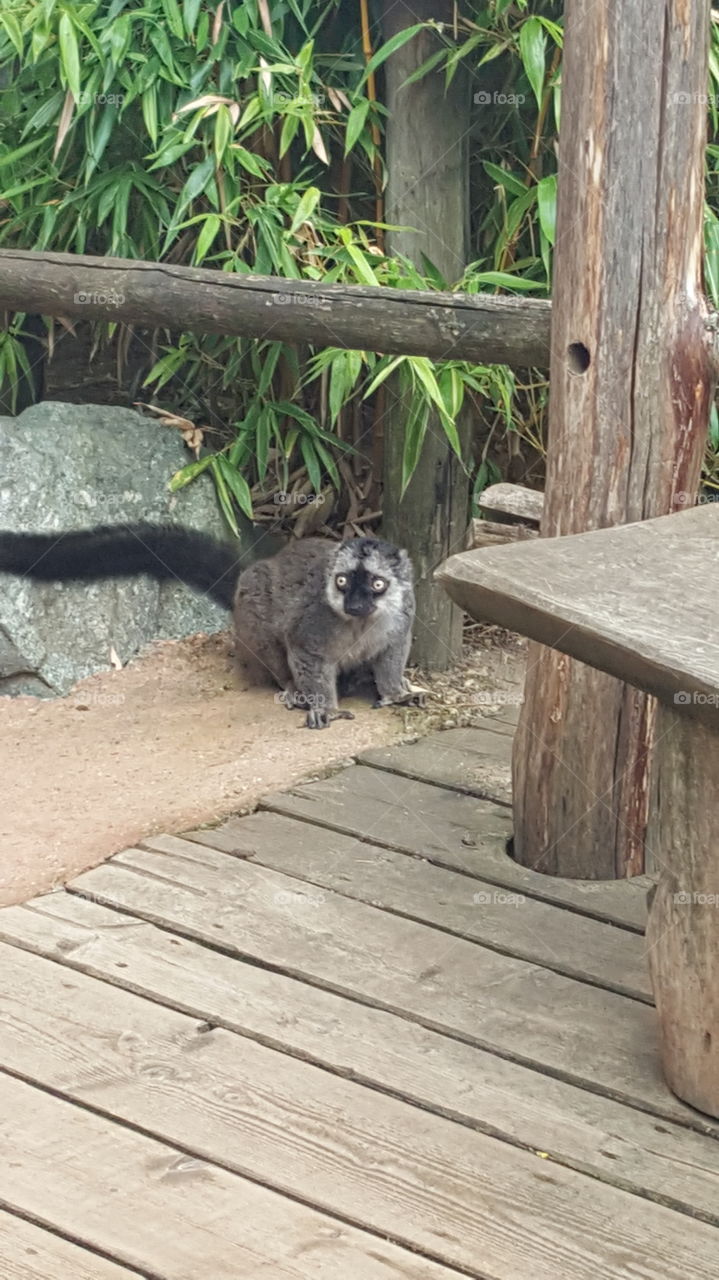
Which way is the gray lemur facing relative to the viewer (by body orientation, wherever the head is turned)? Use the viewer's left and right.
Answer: facing the viewer and to the right of the viewer

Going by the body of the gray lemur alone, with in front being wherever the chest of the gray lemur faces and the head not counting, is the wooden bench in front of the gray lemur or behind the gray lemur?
in front
